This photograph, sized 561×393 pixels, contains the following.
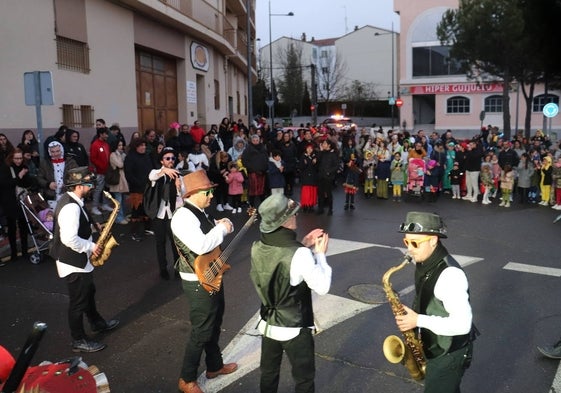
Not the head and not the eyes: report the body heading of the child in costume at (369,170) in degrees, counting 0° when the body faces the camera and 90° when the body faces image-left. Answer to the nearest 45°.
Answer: approximately 0°

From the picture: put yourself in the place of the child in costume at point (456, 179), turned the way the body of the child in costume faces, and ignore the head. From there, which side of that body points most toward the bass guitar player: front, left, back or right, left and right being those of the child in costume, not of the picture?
front

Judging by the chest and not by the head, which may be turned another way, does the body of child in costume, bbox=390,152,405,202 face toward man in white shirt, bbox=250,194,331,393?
yes

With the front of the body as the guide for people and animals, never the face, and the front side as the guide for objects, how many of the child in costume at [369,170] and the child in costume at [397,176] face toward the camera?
2

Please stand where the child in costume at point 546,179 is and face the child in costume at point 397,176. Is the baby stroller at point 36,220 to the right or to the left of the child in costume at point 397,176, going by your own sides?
left

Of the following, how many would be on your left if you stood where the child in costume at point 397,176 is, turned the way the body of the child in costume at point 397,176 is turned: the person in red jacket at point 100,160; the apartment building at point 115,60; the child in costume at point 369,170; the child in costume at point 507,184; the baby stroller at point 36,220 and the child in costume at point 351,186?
1

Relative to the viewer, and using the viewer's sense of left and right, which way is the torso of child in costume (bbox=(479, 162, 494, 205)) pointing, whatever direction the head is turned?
facing the viewer

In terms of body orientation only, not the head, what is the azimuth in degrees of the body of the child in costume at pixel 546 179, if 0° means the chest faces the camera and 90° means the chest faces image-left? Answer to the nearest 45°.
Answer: approximately 45°

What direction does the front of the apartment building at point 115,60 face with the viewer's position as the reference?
facing the viewer and to the right of the viewer

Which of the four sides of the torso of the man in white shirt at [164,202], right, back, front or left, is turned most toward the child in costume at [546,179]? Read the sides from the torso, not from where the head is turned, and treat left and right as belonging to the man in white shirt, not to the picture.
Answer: left

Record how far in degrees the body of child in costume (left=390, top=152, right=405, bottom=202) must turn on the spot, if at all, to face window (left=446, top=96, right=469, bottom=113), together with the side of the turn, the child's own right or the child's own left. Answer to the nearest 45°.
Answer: approximately 180°

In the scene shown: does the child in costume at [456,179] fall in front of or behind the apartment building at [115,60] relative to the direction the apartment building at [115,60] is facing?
in front

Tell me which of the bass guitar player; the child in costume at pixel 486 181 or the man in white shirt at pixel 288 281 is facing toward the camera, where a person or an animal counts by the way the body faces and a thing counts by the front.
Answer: the child in costume

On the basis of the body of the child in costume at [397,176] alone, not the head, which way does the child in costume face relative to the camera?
toward the camera
